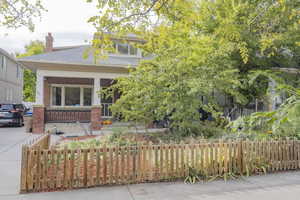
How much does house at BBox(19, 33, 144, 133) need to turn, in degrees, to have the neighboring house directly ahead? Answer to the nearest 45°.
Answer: approximately 135° to its right

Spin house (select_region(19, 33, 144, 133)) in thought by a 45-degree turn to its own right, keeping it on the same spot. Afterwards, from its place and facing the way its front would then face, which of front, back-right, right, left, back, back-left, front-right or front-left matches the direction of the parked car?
right

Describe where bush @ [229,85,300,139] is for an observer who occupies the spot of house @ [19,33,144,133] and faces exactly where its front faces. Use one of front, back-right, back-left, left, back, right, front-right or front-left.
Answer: front-left

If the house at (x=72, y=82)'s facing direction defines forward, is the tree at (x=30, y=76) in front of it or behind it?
behind

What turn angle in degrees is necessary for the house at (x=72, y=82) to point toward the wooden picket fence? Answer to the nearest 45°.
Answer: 0° — it already faces it

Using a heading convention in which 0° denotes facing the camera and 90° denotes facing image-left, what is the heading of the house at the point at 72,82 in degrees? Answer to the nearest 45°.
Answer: approximately 0°

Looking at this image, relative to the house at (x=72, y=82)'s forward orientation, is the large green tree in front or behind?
in front
